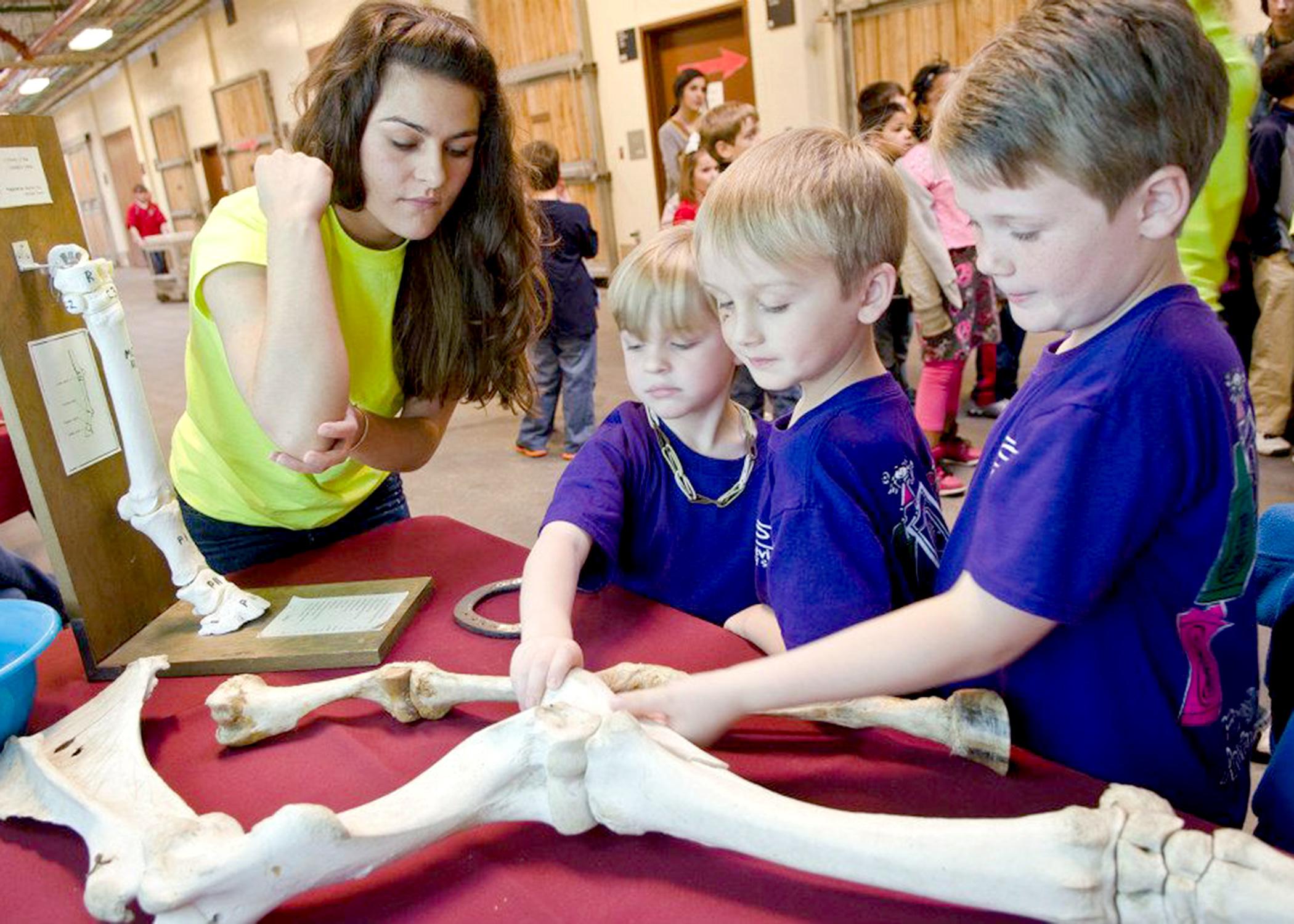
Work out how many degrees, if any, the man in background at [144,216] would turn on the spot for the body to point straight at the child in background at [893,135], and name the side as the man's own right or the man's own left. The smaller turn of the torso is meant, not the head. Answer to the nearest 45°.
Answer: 0° — they already face them

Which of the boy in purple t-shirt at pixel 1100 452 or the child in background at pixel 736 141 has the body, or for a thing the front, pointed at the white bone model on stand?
the boy in purple t-shirt

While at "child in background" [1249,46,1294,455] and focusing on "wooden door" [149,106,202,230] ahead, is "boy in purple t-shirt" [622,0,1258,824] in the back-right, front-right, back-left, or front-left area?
back-left

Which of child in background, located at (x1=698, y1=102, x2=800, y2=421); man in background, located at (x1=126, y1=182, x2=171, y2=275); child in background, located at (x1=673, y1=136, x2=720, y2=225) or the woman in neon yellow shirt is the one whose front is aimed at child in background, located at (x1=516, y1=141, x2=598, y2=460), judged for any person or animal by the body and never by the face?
man in background, located at (x1=126, y1=182, x2=171, y2=275)
